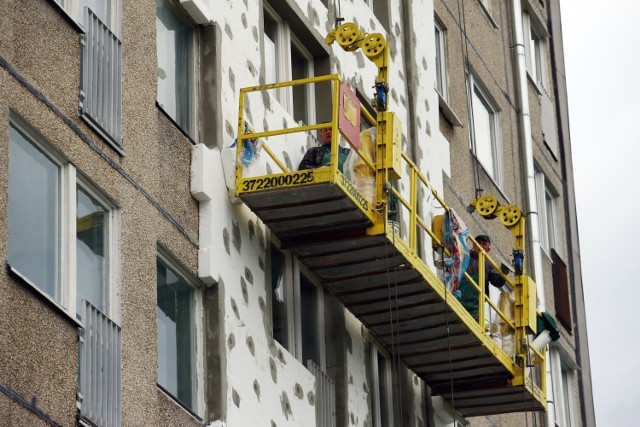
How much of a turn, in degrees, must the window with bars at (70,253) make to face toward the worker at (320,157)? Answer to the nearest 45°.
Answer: approximately 90° to its left

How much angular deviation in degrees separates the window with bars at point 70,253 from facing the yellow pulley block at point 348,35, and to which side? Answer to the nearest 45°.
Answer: approximately 90° to its left

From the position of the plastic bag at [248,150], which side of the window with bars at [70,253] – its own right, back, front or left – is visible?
left

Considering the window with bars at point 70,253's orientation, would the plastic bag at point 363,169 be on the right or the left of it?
on its left

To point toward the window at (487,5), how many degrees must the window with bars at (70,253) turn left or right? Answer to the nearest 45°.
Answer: approximately 90° to its left

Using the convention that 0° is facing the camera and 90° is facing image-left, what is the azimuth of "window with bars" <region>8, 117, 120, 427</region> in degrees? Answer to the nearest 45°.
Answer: approximately 315°

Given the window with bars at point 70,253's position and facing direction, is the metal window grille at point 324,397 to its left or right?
on its left

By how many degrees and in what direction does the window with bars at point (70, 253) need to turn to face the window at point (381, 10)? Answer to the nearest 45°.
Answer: approximately 90° to its left

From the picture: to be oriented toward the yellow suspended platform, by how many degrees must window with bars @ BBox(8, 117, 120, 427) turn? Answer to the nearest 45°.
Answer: approximately 90° to its left

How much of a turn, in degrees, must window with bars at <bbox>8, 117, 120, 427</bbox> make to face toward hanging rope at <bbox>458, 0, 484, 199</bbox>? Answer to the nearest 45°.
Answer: approximately 90° to its left

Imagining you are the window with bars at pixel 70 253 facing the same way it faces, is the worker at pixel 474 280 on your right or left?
on your left
